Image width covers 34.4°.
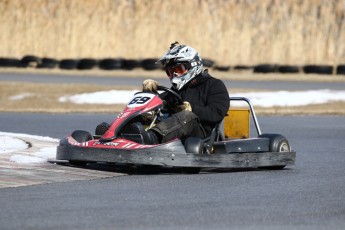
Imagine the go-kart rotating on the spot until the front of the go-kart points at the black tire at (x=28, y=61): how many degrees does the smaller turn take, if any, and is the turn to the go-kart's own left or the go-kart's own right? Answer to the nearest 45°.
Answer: approximately 135° to the go-kart's own right

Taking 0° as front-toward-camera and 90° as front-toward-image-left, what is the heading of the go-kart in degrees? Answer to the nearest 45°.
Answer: approximately 45°

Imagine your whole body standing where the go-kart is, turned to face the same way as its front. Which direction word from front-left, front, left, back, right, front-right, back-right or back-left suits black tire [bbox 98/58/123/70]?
back-right

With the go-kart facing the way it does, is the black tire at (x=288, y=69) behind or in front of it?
behind

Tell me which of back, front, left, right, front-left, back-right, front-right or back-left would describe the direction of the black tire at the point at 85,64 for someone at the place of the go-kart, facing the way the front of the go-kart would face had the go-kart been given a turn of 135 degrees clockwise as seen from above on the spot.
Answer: front

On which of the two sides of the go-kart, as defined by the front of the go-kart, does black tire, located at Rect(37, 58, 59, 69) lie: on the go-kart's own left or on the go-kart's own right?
on the go-kart's own right

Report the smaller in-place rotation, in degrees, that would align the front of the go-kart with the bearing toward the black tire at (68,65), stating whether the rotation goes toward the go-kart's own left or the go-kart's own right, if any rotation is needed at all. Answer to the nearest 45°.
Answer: approximately 135° to the go-kart's own right
